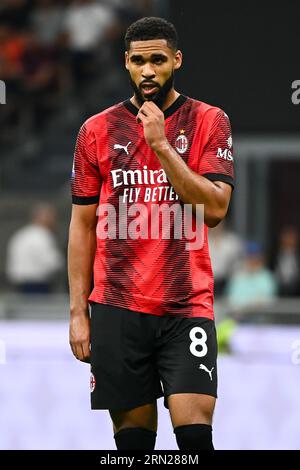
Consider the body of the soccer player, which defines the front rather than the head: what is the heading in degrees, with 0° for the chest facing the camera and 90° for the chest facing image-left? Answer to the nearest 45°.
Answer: approximately 0°
